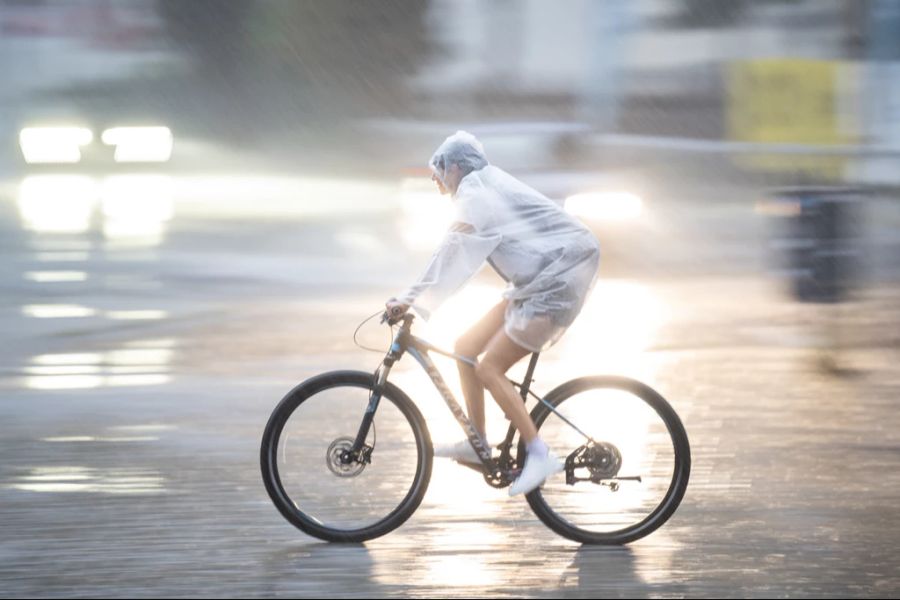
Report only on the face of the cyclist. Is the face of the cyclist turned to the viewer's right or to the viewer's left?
to the viewer's left

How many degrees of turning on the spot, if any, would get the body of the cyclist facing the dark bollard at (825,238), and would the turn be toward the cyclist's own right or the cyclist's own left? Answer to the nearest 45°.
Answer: approximately 135° to the cyclist's own right

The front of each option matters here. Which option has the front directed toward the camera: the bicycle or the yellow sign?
the yellow sign

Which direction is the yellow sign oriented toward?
toward the camera

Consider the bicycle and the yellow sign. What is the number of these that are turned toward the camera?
1

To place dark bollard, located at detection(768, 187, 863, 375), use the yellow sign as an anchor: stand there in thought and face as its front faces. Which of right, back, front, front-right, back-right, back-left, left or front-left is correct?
front

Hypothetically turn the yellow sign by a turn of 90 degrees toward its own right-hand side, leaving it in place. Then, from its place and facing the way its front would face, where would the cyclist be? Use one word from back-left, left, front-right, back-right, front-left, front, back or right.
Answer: left

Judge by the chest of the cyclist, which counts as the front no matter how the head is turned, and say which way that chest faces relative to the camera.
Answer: to the viewer's left

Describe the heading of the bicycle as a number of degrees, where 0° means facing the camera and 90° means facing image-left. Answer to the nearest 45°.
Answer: approximately 90°

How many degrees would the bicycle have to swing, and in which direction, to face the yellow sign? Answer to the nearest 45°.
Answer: approximately 90° to its right

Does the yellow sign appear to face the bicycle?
yes

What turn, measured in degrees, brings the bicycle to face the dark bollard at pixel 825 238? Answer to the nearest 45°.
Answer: approximately 135° to its right
